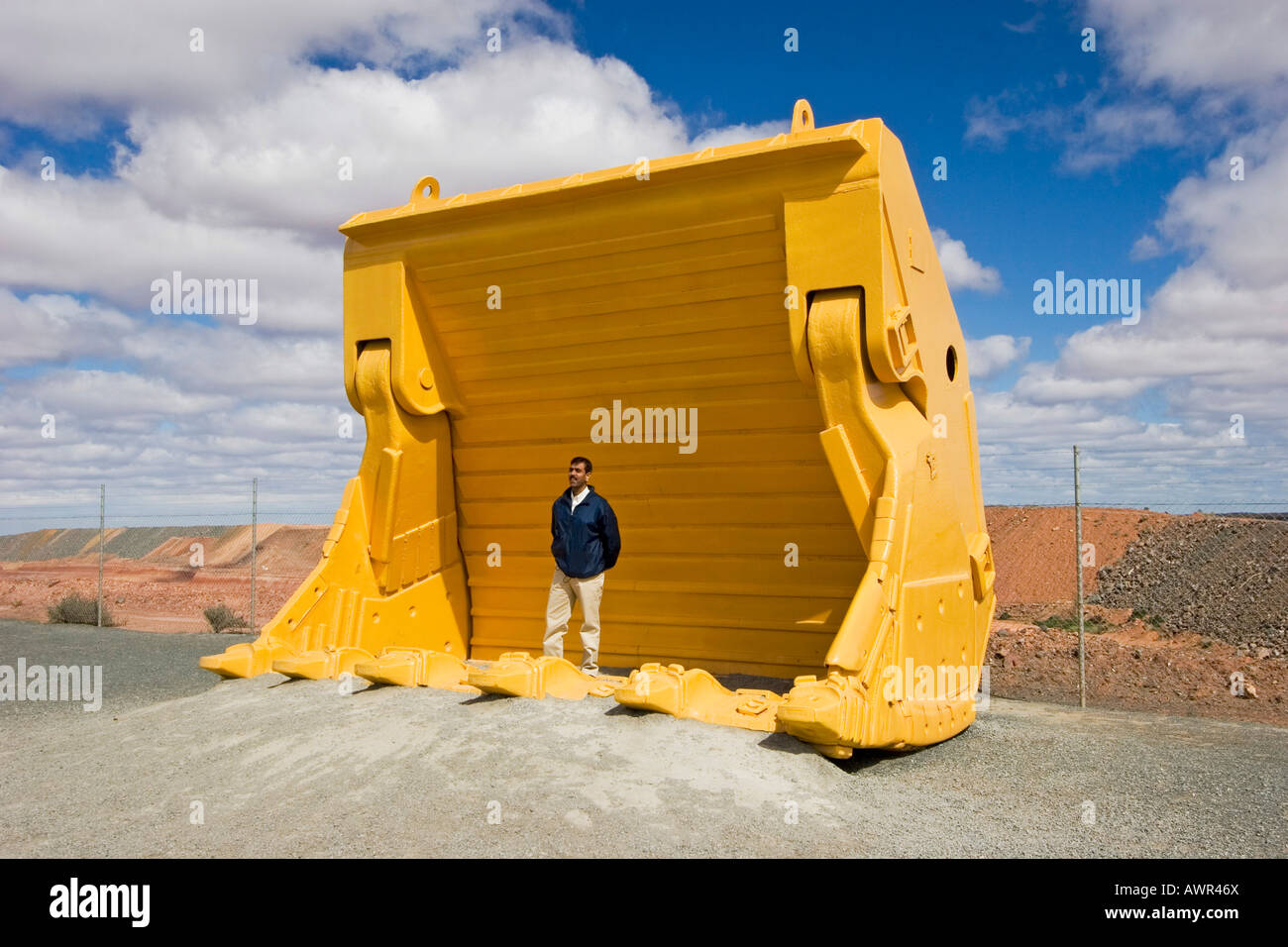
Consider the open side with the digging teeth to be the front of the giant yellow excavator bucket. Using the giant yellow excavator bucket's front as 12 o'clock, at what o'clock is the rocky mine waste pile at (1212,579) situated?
The rocky mine waste pile is roughly at 6 o'clock from the giant yellow excavator bucket.

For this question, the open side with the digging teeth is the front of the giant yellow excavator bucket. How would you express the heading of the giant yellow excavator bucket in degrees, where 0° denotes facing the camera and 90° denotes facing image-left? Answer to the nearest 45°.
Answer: approximately 45°
